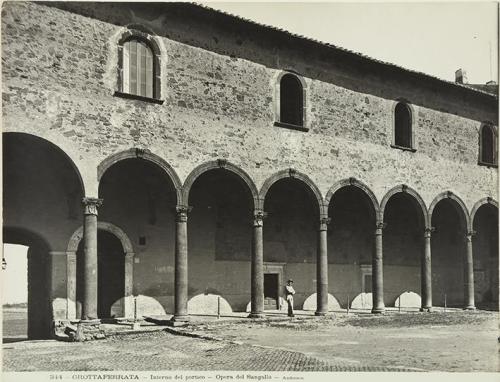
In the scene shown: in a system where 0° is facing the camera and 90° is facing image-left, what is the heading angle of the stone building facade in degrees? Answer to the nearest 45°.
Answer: approximately 315°
